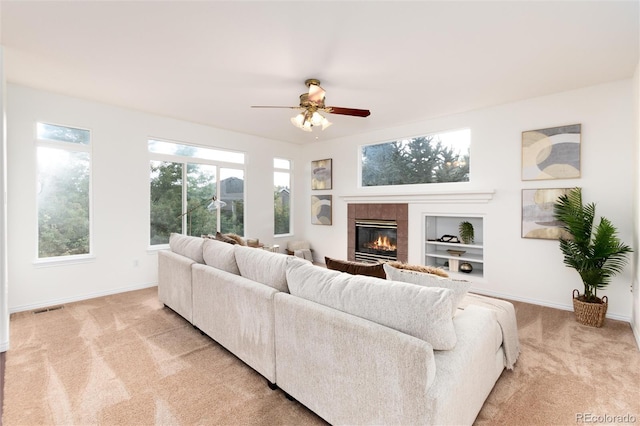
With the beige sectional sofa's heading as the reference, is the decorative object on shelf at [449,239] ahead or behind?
ahead

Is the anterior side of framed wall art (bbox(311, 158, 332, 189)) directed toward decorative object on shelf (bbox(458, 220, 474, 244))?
no

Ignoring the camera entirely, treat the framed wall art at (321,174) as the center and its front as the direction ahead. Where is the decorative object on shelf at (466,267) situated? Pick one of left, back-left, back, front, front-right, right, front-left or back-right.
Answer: left

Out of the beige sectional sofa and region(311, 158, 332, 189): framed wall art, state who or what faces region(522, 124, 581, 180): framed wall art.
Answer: the beige sectional sofa

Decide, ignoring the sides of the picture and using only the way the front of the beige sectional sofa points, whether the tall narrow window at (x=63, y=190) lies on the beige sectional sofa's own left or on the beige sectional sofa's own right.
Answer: on the beige sectional sofa's own left

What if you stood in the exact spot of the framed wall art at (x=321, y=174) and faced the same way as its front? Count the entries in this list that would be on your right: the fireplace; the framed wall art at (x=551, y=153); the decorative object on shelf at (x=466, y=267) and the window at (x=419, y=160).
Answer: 0

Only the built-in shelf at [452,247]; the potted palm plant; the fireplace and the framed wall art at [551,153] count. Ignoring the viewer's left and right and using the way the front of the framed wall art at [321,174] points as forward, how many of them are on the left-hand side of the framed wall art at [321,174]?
4

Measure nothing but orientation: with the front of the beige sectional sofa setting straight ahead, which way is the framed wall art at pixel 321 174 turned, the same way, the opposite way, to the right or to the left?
the opposite way

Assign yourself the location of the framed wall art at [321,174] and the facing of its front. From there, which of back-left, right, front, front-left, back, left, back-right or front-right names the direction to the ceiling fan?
front-left

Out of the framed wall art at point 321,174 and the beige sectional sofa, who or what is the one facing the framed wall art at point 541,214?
the beige sectional sofa

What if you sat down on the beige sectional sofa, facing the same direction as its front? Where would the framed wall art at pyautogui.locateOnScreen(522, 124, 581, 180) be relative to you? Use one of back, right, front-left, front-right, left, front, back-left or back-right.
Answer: front

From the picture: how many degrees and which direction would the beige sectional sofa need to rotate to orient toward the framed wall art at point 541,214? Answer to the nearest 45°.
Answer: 0° — it already faces it

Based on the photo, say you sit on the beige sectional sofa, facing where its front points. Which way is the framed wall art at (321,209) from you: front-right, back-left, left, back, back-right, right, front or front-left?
front-left

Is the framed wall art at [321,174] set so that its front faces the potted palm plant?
no

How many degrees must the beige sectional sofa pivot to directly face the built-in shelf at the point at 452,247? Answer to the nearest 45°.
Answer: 0° — it already faces it

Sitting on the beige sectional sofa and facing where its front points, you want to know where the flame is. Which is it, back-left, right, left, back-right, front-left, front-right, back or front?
front-left

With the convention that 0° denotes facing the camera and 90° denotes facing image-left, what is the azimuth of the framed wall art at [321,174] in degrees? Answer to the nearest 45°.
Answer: approximately 45°

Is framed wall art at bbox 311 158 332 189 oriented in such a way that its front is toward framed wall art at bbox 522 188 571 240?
no

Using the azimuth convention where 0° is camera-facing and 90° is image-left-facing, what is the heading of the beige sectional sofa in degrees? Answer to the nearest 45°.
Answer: approximately 225°

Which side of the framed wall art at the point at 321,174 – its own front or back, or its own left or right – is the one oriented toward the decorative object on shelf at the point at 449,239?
left
